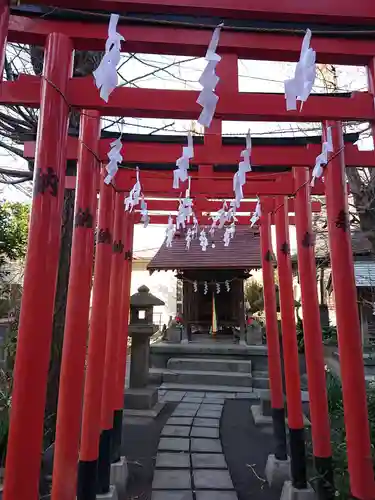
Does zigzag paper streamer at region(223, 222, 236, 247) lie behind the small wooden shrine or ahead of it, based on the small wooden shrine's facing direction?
ahead

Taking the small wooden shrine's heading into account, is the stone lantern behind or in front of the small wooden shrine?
in front

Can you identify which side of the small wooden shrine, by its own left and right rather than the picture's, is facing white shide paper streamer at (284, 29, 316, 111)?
front

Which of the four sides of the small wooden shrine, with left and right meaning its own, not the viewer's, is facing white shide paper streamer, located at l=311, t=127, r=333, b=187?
front

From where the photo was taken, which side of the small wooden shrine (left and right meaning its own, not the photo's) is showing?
front

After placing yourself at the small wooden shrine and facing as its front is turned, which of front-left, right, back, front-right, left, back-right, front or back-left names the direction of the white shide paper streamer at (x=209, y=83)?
front

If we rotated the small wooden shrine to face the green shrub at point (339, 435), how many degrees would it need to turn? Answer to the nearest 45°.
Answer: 0° — it already faces it

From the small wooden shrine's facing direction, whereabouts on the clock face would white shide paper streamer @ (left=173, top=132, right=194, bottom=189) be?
The white shide paper streamer is roughly at 12 o'clock from the small wooden shrine.

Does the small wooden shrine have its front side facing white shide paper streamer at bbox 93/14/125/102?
yes
